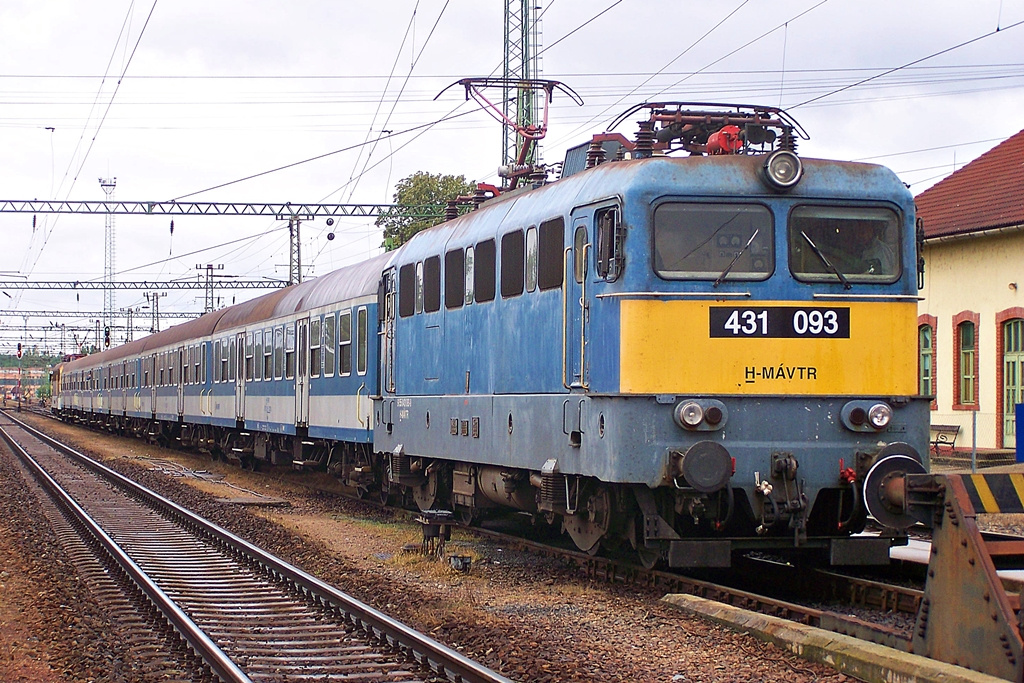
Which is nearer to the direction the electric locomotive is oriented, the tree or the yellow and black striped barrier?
the yellow and black striped barrier

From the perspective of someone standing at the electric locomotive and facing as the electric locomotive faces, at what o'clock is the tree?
The tree is roughly at 7 o'clock from the electric locomotive.

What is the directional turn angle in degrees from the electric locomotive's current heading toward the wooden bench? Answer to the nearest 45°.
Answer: approximately 135° to its left

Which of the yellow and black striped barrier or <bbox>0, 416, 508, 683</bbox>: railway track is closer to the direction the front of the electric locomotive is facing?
the yellow and black striped barrier

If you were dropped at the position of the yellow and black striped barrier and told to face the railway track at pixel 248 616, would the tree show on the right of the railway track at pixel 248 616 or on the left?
right

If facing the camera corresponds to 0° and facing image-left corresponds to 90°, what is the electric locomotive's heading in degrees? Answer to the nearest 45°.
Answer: approximately 315°
